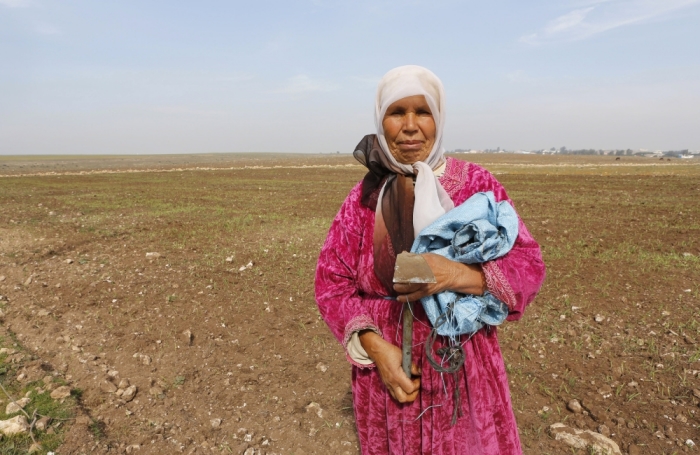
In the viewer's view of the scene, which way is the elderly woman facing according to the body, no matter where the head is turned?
toward the camera
